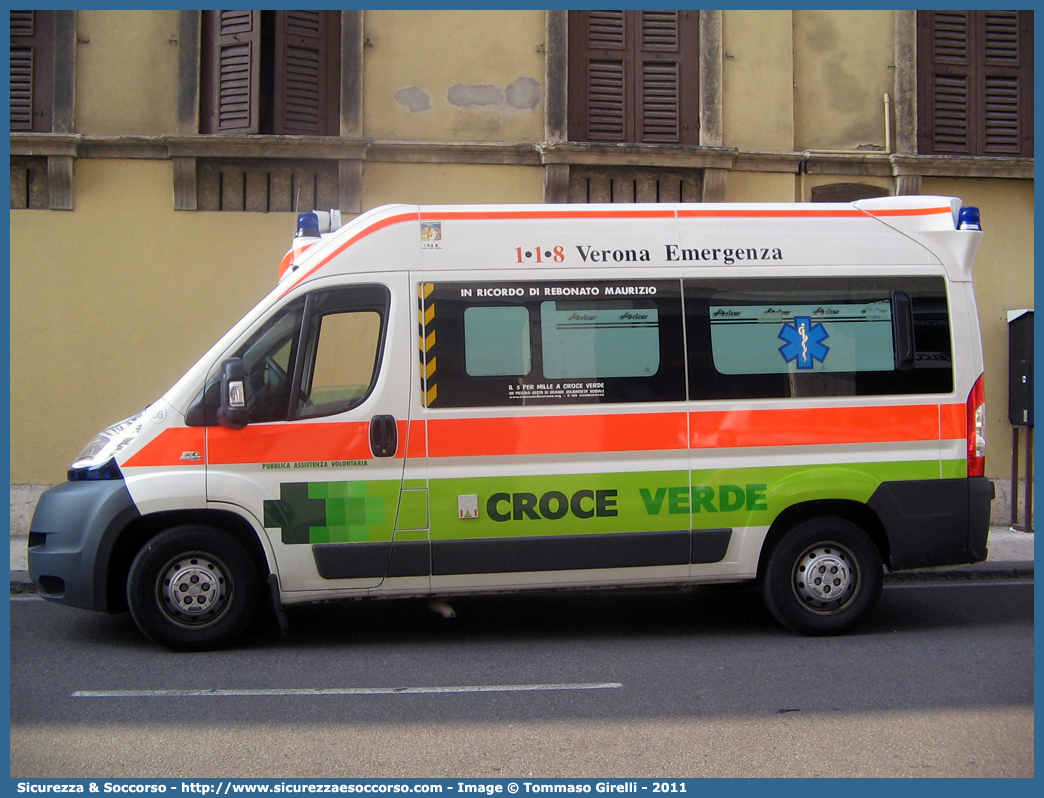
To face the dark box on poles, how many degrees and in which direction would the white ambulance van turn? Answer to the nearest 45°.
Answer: approximately 135° to its right

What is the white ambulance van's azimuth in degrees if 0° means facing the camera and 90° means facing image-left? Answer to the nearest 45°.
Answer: approximately 90°
